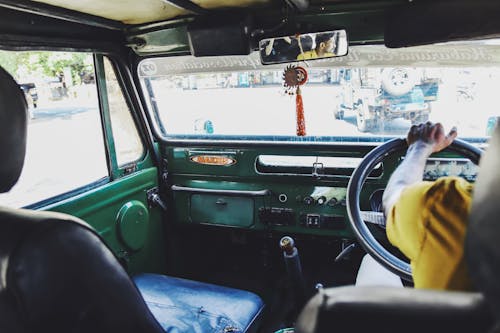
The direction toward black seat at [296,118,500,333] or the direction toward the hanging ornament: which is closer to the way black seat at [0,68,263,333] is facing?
the hanging ornament

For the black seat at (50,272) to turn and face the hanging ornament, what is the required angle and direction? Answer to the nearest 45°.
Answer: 0° — it already faces it

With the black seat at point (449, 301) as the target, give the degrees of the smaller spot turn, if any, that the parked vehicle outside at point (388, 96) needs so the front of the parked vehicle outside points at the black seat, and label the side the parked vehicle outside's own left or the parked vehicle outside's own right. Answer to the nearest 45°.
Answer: approximately 135° to the parked vehicle outside's own left

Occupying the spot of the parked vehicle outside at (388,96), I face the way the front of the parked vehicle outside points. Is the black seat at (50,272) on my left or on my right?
on my left

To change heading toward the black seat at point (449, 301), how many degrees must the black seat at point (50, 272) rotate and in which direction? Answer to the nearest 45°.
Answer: approximately 90° to its right

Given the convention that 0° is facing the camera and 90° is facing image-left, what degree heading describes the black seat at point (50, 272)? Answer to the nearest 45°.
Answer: approximately 225°

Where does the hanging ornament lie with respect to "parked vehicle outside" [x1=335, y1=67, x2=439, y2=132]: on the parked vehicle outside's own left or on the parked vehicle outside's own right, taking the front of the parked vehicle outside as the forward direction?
on the parked vehicle outside's own left

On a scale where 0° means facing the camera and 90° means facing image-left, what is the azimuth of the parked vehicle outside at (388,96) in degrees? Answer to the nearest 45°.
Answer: approximately 135°
